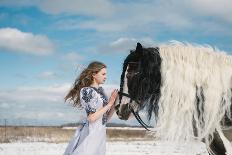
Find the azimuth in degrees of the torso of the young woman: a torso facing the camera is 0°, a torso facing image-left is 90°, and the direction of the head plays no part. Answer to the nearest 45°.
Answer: approximately 270°

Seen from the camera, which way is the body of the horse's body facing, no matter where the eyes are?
to the viewer's left

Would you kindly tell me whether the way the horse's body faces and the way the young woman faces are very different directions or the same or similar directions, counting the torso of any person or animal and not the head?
very different directions

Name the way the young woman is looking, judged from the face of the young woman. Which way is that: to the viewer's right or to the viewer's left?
to the viewer's right

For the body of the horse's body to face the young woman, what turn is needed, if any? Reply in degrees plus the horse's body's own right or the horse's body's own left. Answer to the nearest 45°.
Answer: approximately 45° to the horse's body's own right

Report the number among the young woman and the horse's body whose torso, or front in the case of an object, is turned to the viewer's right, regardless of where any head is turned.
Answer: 1

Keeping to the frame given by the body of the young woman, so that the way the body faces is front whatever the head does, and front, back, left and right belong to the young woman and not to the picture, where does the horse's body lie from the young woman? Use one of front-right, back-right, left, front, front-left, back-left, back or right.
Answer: front-right

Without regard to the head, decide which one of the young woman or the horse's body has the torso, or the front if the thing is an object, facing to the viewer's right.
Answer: the young woman
